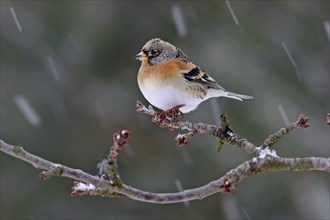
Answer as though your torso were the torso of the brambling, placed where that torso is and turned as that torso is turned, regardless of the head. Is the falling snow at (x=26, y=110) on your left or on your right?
on your right

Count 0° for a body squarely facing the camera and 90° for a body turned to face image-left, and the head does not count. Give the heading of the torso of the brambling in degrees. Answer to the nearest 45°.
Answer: approximately 90°
